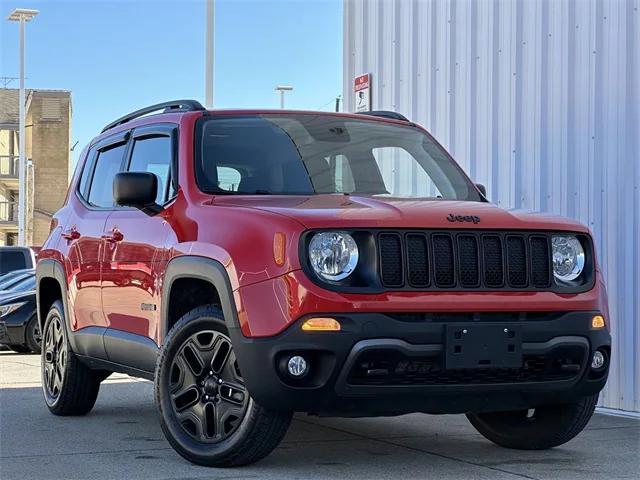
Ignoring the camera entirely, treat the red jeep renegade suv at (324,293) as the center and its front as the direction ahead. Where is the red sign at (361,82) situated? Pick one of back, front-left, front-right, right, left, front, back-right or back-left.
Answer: back-left

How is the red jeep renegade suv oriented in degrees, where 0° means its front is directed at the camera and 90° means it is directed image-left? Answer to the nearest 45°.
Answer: approximately 315°

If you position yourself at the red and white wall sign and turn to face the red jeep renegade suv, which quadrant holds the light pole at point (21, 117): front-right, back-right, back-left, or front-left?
back-right

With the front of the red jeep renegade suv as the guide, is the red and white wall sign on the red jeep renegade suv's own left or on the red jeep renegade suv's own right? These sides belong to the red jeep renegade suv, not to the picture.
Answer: on the red jeep renegade suv's own left

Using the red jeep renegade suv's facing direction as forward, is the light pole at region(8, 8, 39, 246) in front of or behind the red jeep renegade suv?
behind

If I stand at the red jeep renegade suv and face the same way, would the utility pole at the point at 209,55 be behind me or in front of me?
behind
